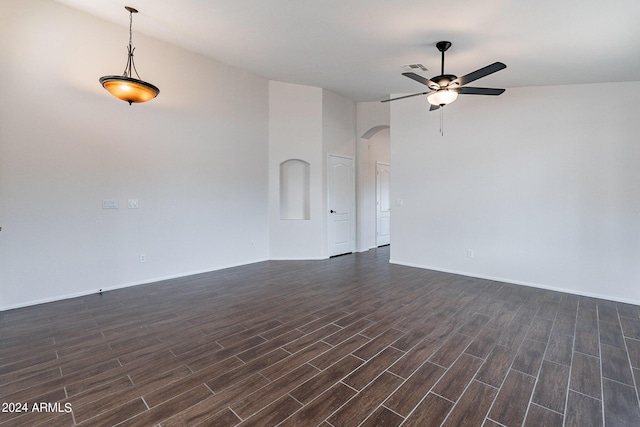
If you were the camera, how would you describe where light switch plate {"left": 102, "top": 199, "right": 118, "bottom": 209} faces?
facing the viewer

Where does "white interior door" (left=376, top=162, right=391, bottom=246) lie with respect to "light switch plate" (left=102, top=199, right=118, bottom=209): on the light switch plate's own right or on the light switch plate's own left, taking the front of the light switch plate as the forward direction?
on the light switch plate's own left

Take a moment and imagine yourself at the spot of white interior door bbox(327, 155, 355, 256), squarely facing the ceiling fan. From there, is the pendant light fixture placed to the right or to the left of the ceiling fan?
right

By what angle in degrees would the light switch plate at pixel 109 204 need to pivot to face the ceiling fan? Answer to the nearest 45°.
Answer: approximately 45° to its left
